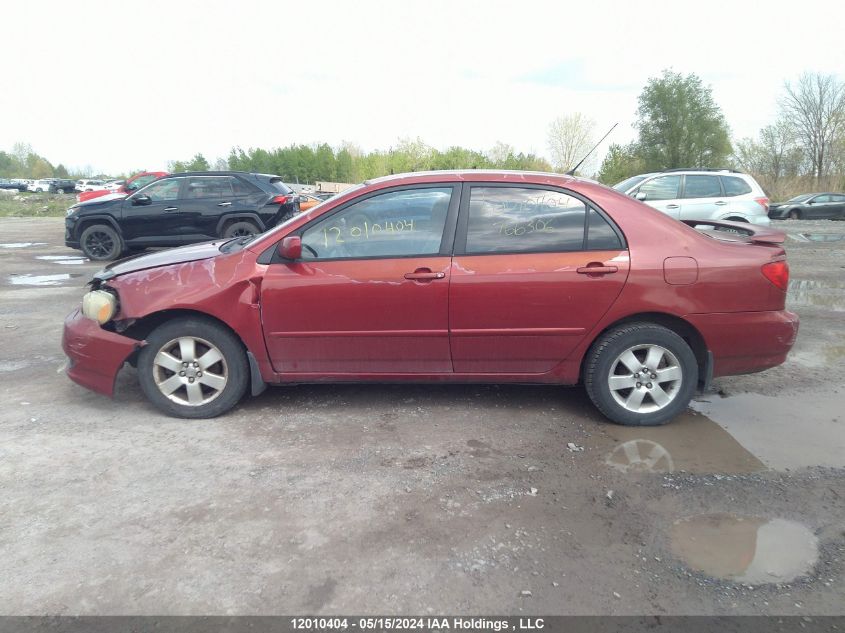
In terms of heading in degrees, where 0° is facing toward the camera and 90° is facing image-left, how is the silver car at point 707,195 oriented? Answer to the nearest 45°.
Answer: approximately 90°

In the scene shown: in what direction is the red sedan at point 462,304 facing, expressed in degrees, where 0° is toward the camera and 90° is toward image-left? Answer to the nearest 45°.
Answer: approximately 90°

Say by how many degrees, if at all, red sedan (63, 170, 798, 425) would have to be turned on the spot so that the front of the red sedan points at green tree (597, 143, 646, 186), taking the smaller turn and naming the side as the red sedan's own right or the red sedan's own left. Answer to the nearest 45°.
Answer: approximately 90° to the red sedan's own right

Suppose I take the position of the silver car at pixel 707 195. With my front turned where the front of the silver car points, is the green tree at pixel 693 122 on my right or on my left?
on my right

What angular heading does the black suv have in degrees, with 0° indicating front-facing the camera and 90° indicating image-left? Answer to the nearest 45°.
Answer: approximately 90°

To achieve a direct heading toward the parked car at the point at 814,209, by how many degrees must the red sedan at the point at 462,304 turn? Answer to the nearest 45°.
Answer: approximately 135° to its right

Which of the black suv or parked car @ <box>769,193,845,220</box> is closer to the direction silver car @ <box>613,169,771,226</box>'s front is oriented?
the black suv
